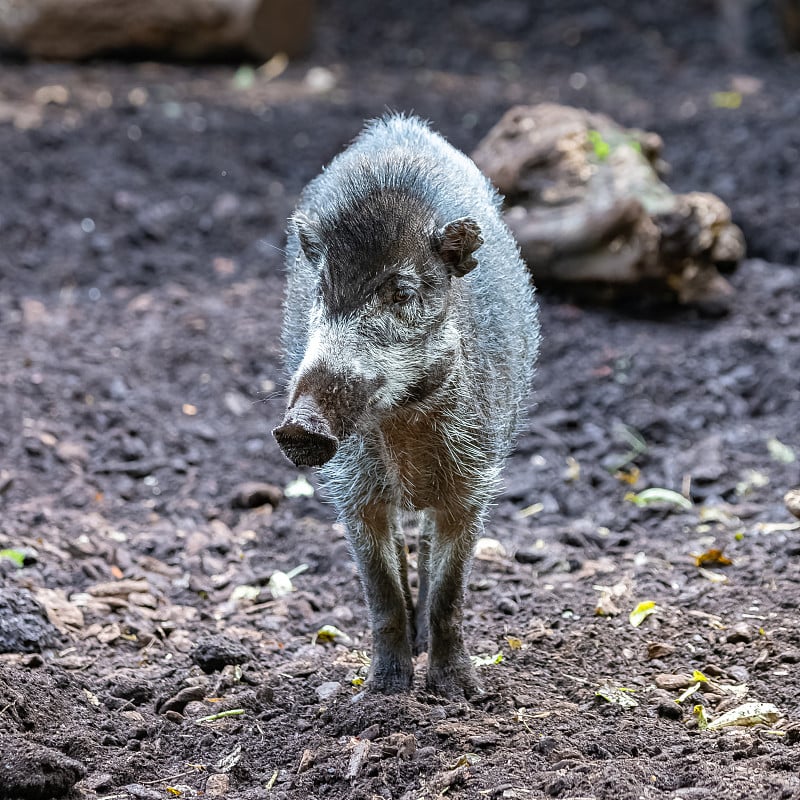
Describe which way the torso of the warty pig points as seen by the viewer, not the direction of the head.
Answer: toward the camera

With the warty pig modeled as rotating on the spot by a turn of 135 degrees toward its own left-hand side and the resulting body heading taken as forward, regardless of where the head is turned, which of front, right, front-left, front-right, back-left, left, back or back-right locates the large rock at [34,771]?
back

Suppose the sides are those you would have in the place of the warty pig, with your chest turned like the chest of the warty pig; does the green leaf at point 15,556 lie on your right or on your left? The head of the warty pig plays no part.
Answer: on your right

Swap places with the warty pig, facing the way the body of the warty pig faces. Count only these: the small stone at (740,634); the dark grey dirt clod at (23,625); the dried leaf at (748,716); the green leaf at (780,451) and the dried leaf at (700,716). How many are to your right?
1

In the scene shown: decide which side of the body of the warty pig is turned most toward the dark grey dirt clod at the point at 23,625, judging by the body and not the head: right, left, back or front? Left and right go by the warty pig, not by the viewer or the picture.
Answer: right

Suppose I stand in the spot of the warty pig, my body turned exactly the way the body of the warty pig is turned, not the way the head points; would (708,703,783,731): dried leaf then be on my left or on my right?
on my left

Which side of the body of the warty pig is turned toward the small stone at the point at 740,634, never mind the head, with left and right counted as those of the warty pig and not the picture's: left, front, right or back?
left

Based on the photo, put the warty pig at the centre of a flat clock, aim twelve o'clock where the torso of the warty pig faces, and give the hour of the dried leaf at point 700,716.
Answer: The dried leaf is roughly at 10 o'clock from the warty pig.

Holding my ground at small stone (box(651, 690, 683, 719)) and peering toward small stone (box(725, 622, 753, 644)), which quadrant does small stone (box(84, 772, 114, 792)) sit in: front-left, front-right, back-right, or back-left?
back-left
